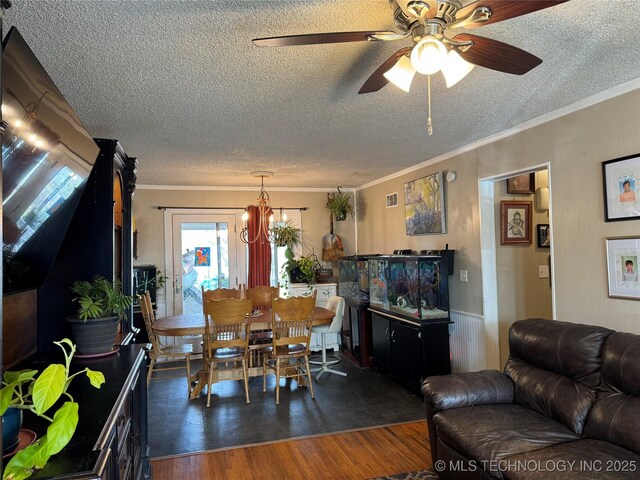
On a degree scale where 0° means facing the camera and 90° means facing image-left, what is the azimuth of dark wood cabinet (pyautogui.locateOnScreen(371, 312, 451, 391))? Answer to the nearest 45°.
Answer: approximately 45°

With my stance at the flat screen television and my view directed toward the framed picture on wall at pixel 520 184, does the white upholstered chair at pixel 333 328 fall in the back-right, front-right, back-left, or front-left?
front-left

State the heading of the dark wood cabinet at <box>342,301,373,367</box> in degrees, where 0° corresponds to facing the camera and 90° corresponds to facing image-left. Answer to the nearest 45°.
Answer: approximately 45°

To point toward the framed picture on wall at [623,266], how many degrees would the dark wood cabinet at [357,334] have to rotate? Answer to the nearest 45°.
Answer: approximately 90° to its left

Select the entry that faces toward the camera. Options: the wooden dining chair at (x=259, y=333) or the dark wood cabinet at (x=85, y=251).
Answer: the wooden dining chair

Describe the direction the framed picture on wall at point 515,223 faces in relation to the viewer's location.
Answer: facing the viewer

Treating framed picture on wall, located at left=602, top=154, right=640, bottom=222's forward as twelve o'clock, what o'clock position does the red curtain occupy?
The red curtain is roughly at 2 o'clock from the framed picture on wall.

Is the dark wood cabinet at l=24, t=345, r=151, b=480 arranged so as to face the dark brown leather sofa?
yes

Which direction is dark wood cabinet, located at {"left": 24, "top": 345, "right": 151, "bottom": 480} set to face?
to the viewer's right

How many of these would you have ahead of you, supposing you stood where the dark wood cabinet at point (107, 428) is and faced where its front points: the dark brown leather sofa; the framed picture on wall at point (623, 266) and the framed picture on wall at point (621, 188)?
3

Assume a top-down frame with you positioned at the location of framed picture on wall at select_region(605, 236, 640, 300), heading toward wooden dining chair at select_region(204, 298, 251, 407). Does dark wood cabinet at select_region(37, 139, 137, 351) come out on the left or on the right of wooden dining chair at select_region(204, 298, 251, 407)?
left

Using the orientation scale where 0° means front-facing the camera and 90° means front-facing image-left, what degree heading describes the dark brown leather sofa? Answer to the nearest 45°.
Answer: approximately 45°

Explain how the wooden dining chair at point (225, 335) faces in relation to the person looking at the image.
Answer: facing away from the viewer

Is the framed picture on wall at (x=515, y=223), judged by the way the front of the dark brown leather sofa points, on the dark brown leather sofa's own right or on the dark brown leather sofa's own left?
on the dark brown leather sofa's own right

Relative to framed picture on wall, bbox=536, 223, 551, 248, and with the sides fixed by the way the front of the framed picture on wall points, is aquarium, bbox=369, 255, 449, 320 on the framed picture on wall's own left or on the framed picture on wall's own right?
on the framed picture on wall's own right

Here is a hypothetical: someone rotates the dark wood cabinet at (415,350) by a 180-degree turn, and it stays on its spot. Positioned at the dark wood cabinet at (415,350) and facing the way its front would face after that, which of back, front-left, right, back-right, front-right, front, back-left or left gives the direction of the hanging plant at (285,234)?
left

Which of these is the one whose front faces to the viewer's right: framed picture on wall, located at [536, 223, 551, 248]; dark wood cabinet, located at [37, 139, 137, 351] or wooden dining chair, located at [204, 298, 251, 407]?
the dark wood cabinet
